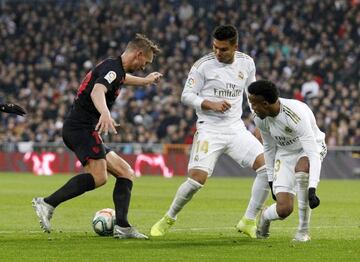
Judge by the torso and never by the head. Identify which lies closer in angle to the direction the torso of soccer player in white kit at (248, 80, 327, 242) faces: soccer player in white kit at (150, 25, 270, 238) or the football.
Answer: the football

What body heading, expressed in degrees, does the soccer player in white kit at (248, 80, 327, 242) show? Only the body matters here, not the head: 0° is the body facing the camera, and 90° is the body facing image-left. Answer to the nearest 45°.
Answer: approximately 45°

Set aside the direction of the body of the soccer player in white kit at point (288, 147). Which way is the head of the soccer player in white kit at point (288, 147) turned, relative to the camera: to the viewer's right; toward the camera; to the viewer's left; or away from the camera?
to the viewer's left

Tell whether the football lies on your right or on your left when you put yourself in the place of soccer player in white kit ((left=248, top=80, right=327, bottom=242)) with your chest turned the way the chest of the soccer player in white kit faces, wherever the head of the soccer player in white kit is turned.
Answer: on your right

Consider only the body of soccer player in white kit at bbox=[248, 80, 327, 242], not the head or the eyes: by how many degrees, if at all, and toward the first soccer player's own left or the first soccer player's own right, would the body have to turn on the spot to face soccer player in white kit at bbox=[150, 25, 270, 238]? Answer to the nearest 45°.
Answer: approximately 90° to the first soccer player's own right
